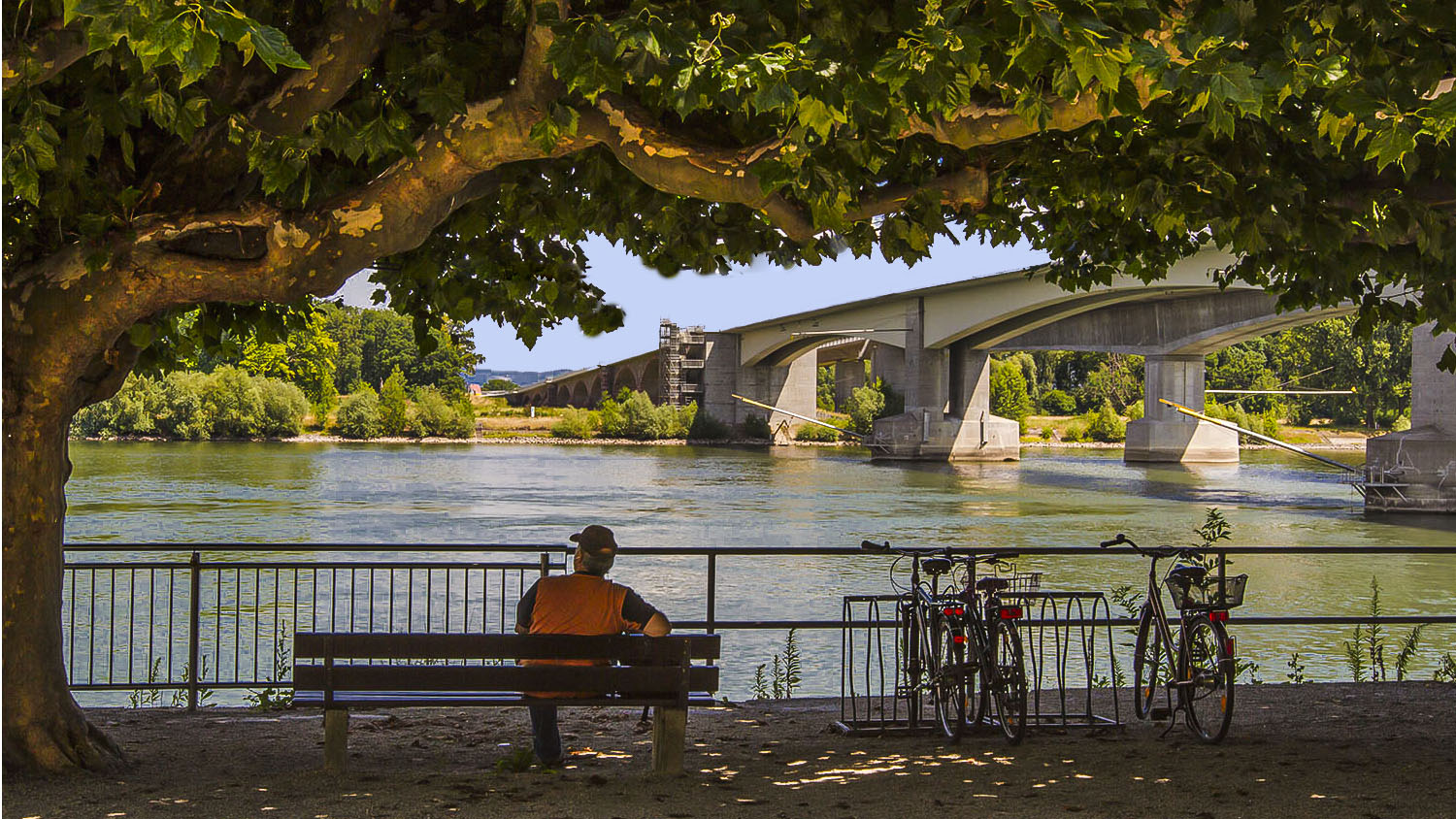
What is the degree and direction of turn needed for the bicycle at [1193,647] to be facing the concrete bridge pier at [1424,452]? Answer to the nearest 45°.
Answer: approximately 45° to its right

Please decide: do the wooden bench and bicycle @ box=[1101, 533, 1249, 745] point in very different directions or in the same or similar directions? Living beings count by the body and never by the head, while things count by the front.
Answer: same or similar directions

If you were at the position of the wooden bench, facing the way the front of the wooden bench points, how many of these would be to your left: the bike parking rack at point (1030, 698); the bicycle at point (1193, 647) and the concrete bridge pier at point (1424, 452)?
0

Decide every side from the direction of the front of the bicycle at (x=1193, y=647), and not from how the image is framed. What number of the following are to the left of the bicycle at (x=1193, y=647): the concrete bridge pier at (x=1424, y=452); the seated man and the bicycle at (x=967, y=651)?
2

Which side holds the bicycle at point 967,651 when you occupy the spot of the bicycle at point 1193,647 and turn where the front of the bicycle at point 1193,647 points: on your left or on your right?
on your left

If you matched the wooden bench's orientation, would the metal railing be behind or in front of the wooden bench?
in front

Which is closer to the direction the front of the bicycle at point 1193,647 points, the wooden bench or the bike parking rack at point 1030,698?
the bike parking rack

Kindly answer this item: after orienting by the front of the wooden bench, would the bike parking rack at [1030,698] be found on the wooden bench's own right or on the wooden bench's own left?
on the wooden bench's own right

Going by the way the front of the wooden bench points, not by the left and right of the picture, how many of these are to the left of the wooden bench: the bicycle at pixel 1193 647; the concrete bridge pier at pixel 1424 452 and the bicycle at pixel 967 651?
0

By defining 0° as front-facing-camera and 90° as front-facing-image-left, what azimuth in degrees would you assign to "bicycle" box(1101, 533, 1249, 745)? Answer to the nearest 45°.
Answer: approximately 135°

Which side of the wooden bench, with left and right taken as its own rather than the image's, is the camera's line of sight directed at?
back

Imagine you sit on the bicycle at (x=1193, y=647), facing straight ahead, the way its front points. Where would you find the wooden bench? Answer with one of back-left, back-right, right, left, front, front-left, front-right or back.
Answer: left

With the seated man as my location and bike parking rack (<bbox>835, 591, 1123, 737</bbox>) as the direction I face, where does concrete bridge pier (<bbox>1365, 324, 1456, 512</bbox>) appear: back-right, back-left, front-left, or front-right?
front-left
